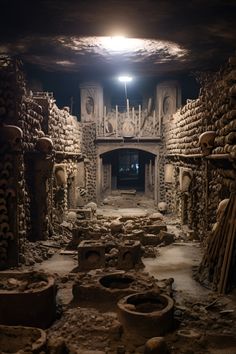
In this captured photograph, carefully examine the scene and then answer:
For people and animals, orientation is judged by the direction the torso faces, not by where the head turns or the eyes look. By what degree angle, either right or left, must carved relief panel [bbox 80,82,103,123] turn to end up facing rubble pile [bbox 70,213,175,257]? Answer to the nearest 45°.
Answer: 0° — it already faces it

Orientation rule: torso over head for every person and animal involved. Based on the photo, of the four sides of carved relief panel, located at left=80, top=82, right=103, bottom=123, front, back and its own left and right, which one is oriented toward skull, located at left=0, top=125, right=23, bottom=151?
front

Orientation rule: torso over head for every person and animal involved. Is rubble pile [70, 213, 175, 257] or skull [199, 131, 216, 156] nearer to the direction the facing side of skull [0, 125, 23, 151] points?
the skull

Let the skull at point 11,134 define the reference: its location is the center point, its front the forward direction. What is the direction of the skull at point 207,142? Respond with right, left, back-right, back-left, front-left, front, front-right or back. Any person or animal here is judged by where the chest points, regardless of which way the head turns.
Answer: front-left

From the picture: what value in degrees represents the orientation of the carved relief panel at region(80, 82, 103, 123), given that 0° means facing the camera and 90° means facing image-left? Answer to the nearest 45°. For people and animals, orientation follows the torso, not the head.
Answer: approximately 0°

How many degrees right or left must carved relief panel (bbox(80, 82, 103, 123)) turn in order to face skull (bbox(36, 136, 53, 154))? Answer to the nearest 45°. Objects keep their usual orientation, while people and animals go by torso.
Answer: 0° — it already faces it

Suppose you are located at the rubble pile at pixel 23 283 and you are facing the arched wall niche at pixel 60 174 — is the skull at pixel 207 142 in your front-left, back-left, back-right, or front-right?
front-right

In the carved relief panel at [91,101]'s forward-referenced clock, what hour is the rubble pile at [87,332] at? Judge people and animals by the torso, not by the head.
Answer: The rubble pile is roughly at 12 o'clock from the carved relief panel.

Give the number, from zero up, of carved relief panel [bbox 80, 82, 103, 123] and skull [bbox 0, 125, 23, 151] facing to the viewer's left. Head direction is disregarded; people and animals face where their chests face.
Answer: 0

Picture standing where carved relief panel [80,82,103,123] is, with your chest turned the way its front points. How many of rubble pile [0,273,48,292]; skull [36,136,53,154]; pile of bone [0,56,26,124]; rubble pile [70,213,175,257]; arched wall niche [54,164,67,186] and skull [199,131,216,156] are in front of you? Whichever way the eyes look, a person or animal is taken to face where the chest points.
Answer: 6

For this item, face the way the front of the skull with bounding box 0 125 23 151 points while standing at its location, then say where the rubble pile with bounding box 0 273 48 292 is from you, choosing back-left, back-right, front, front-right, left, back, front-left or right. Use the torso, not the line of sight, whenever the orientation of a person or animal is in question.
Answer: front-right

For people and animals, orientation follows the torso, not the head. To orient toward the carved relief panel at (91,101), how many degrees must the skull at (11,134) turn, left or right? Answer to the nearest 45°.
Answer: approximately 135° to its left

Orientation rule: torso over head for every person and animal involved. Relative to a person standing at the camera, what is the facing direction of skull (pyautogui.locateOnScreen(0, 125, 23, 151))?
facing the viewer and to the right of the viewer
